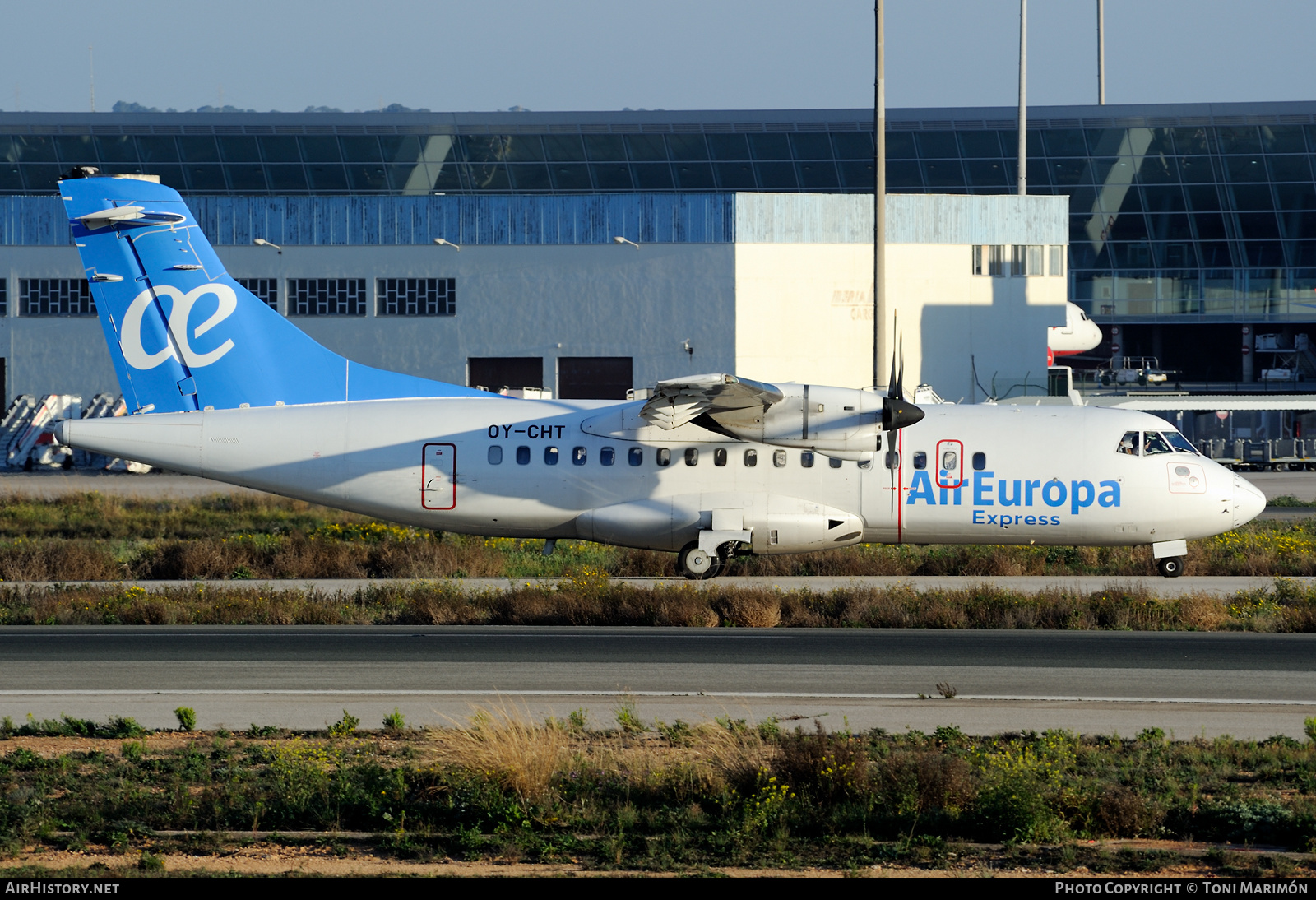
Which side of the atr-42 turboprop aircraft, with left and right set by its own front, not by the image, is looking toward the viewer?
right

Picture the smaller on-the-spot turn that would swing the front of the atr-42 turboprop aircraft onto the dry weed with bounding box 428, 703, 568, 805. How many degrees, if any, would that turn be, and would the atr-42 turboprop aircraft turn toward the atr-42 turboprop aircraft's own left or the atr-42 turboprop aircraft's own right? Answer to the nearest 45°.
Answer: approximately 90° to the atr-42 turboprop aircraft's own right
